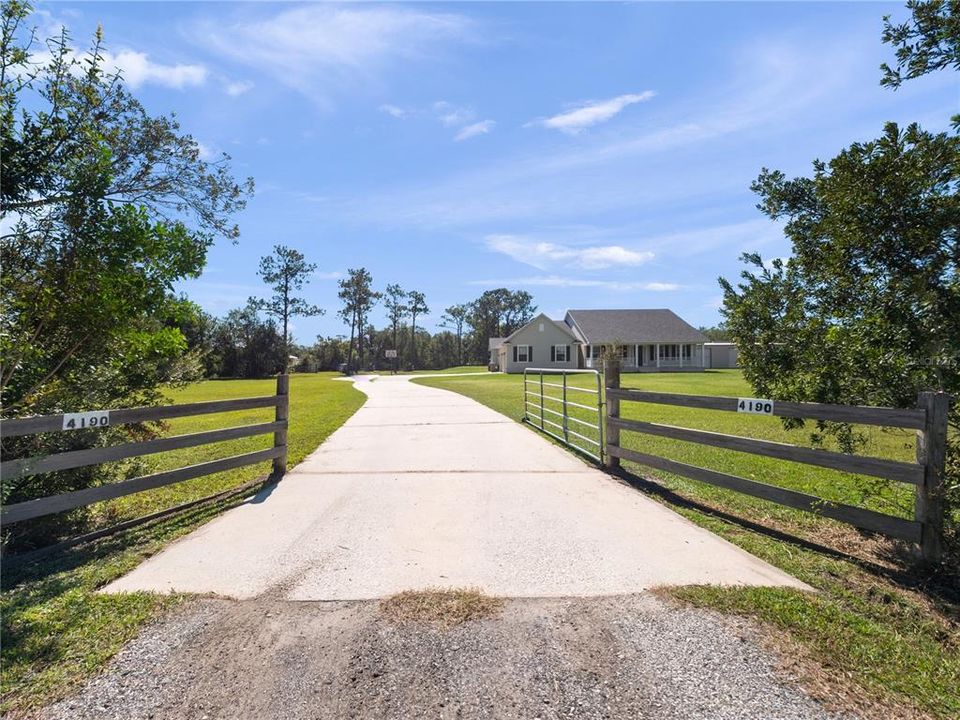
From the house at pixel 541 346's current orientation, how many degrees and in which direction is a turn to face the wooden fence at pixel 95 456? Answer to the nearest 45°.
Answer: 0° — it already faces it

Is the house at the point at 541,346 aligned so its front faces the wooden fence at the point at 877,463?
yes

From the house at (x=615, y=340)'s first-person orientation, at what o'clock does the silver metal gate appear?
The silver metal gate is roughly at 12 o'clock from the house.

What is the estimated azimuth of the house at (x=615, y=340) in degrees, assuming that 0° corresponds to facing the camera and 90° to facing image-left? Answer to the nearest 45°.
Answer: approximately 0°

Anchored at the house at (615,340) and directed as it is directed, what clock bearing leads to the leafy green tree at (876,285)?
The leafy green tree is roughly at 12 o'clock from the house.

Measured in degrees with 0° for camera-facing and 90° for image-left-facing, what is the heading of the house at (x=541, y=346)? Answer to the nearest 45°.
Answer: approximately 0°

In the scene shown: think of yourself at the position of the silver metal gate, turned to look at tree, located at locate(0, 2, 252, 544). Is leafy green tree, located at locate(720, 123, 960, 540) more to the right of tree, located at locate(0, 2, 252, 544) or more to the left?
left

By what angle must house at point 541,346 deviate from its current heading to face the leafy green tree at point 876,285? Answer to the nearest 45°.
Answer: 0° — it already faces it

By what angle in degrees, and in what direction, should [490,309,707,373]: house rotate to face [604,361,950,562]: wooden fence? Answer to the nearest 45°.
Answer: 0° — it already faces it

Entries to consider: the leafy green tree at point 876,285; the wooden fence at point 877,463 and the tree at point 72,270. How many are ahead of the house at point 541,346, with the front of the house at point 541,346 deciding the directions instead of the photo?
3
